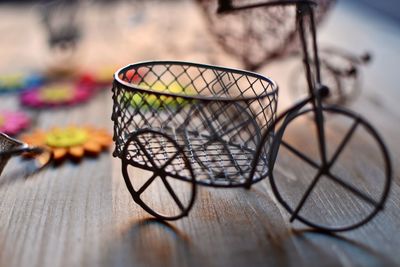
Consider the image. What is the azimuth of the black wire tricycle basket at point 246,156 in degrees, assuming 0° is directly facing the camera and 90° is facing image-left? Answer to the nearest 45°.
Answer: approximately 315°

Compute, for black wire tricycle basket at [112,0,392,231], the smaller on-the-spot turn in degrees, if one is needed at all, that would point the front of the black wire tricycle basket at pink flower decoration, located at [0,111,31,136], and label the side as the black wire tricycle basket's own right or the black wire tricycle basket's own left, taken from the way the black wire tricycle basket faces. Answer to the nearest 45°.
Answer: approximately 180°

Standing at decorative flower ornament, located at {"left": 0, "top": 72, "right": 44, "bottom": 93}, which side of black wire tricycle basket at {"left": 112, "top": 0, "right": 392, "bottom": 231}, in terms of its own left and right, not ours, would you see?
back

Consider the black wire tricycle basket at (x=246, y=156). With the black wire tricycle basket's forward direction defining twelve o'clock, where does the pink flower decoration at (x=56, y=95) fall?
The pink flower decoration is roughly at 6 o'clock from the black wire tricycle basket.
